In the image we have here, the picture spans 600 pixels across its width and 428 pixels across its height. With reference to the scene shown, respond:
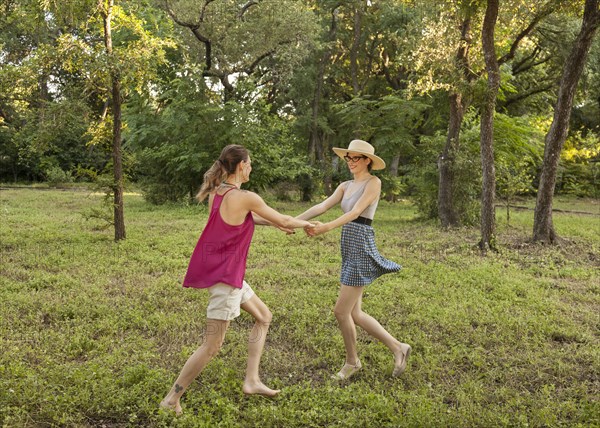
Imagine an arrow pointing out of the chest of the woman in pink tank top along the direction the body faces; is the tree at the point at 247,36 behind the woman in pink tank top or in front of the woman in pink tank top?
in front

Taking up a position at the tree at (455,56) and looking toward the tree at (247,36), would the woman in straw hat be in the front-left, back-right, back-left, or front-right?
back-left

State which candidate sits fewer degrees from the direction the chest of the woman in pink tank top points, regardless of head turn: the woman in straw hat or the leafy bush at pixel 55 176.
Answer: the woman in straw hat

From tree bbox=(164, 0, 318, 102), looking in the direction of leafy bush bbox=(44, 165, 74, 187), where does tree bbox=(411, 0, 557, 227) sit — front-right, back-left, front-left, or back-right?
back-left

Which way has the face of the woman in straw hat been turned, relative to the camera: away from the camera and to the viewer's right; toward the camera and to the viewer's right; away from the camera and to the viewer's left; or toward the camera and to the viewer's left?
toward the camera and to the viewer's left

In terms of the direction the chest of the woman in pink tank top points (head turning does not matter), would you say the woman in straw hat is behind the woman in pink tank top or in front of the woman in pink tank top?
in front

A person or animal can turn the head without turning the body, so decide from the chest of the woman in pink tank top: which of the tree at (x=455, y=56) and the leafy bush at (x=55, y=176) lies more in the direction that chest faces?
the tree

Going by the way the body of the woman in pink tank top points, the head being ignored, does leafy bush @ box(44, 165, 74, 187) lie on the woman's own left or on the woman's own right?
on the woman's own left

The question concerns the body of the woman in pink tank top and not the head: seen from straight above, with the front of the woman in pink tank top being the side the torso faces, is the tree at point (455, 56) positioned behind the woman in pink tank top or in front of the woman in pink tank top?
in front

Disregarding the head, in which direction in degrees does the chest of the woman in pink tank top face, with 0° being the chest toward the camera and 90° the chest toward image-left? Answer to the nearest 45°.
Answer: approximately 225°
